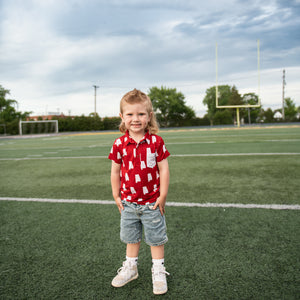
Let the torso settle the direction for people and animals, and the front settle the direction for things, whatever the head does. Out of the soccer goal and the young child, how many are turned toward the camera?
2

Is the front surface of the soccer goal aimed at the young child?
yes

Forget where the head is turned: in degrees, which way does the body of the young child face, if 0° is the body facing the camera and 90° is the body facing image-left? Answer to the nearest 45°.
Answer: approximately 0°

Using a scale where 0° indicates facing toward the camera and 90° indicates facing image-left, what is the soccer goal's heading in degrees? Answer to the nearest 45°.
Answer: approximately 0°

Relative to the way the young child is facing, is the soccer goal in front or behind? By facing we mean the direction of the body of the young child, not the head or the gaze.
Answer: behind
